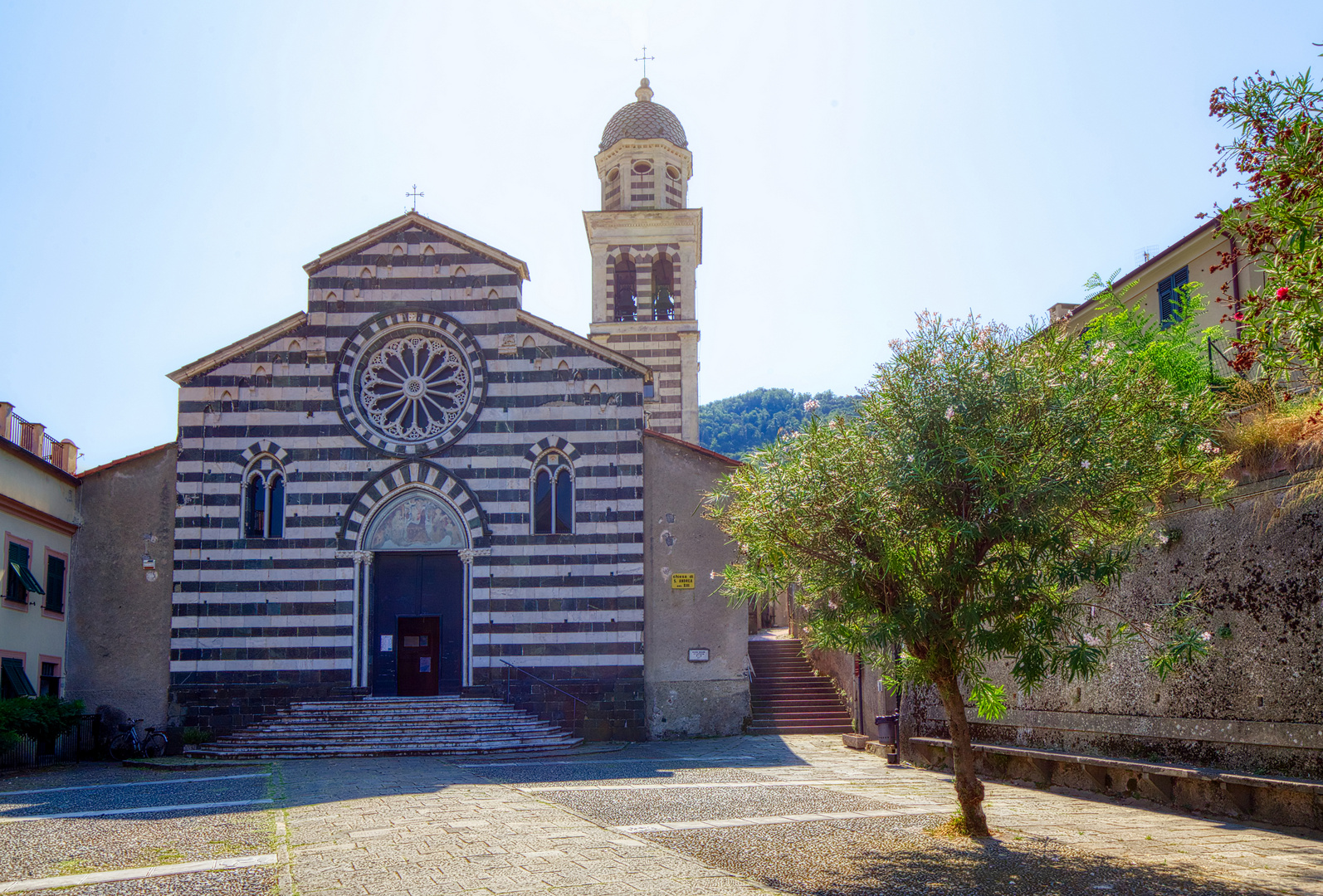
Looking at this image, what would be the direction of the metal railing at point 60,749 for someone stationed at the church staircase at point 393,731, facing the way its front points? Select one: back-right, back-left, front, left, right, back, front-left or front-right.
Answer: right

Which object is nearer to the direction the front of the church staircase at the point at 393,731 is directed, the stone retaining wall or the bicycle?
the stone retaining wall

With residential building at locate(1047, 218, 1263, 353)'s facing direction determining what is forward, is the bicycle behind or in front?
in front

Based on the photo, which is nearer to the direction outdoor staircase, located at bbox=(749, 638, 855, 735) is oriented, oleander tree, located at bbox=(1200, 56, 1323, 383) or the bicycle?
the oleander tree

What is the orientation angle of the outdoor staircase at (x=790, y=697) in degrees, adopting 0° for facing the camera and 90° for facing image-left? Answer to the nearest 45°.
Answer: approximately 0°

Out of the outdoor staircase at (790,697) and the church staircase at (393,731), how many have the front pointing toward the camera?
2

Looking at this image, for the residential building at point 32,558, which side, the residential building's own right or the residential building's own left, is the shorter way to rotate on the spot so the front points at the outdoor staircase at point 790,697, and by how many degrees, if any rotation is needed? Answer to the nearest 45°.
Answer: approximately 45° to the residential building's own left

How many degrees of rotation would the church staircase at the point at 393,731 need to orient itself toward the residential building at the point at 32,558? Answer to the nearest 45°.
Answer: approximately 90° to its right

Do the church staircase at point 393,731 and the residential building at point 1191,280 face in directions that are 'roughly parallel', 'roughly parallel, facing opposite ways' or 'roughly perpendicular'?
roughly perpendicular

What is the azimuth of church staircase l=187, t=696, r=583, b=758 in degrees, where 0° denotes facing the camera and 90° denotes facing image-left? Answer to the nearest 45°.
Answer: approximately 0°

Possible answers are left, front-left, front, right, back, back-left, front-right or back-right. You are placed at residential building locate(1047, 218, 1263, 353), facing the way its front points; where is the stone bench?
front-left

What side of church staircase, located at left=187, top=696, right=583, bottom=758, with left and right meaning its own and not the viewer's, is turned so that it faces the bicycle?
right
